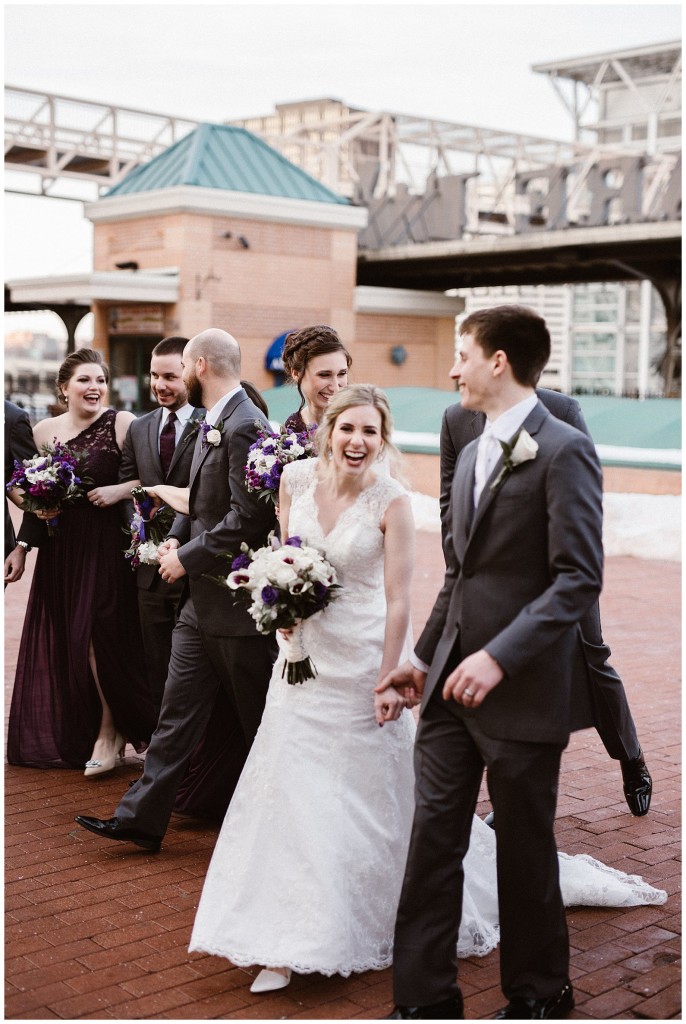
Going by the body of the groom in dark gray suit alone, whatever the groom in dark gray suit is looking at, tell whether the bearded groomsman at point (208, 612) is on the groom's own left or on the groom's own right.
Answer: on the groom's own right

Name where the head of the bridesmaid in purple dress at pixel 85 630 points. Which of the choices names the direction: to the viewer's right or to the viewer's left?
to the viewer's right

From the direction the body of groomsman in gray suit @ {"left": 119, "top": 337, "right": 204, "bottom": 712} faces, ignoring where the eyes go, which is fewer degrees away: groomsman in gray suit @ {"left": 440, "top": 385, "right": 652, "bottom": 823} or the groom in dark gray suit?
the groom in dark gray suit

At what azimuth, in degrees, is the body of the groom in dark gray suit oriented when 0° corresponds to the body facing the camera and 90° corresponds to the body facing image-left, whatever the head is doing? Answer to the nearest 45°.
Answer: approximately 45°

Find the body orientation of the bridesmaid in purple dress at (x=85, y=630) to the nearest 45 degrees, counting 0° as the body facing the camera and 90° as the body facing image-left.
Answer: approximately 0°

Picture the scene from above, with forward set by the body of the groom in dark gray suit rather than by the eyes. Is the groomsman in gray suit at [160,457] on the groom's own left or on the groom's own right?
on the groom's own right

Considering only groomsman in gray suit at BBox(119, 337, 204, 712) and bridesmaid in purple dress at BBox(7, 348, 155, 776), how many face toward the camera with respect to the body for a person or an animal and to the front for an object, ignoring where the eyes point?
2

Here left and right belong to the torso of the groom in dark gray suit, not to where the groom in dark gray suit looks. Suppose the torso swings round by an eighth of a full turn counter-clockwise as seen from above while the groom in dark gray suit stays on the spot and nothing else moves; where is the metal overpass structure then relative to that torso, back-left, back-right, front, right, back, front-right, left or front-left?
back

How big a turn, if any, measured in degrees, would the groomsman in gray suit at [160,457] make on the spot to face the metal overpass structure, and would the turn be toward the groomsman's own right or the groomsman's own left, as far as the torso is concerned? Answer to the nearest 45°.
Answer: approximately 180°
